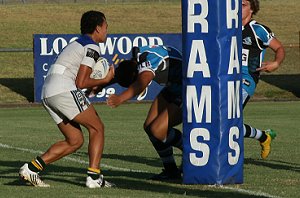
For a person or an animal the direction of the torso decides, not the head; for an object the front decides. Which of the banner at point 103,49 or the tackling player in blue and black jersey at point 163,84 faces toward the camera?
the banner

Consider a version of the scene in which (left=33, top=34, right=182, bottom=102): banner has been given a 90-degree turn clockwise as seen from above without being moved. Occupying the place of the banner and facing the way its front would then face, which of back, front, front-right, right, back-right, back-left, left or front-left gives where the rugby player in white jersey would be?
left

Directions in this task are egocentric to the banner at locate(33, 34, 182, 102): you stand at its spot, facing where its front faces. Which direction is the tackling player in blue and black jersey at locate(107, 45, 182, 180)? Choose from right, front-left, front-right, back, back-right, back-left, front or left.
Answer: front

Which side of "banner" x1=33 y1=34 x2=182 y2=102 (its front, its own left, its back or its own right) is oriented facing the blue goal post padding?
front

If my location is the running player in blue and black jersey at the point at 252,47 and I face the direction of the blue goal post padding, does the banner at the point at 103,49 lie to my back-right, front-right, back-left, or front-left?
back-right

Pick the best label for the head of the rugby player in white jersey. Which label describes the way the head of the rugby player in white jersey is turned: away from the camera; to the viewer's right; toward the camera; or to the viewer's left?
to the viewer's right

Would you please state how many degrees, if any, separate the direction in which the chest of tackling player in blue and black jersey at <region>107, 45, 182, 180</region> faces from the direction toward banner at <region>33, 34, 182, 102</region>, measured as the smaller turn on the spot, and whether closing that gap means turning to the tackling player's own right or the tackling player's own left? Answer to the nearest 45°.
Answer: approximately 90° to the tackling player's own right

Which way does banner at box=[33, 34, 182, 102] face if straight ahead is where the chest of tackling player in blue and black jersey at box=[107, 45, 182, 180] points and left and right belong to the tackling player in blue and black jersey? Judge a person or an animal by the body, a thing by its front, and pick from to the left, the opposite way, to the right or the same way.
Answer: to the left

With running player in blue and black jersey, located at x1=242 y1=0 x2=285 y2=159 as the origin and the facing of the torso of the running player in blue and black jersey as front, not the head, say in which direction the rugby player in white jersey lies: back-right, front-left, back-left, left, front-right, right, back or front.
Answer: front

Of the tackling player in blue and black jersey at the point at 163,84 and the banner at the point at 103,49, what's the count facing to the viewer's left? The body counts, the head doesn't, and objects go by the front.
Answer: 1

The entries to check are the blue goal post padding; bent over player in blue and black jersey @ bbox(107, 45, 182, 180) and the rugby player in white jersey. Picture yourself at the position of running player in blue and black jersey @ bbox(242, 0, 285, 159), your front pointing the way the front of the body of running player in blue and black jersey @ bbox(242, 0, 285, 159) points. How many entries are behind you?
0

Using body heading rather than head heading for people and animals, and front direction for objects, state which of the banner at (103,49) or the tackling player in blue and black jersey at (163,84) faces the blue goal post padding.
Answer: the banner

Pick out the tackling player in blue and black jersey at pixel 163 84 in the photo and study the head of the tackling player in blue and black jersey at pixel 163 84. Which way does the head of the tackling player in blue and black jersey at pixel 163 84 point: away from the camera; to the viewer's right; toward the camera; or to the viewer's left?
to the viewer's left

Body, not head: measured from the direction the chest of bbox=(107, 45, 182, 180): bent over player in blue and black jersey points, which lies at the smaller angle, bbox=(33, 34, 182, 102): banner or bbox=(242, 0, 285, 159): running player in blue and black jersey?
the banner

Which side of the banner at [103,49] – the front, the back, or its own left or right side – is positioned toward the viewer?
front

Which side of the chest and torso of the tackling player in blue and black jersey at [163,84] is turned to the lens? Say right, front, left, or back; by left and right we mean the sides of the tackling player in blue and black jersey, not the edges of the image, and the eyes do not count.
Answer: left
